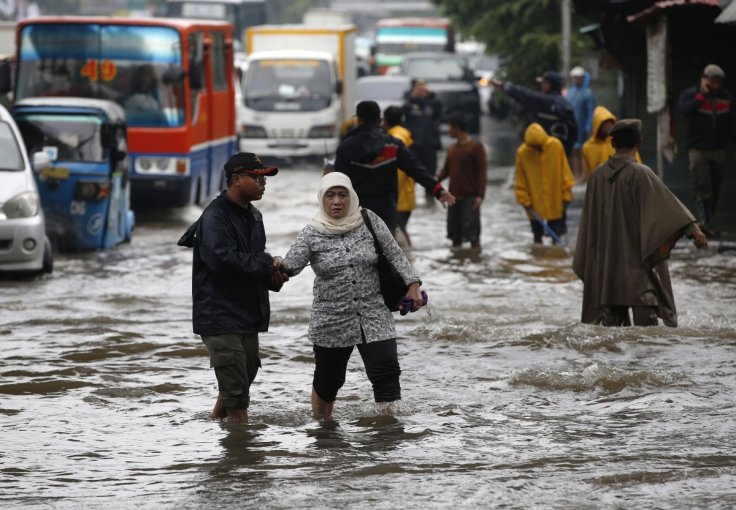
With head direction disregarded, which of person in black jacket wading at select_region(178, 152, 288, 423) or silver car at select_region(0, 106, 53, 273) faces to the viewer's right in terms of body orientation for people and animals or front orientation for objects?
the person in black jacket wading

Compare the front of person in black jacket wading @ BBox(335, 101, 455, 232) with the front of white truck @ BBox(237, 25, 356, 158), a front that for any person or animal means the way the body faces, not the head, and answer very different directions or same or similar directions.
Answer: very different directions

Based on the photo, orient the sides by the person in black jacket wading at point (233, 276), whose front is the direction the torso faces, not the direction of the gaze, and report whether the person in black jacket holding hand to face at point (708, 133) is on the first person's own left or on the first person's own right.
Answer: on the first person's own left

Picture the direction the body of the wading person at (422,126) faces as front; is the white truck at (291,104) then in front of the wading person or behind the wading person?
behind

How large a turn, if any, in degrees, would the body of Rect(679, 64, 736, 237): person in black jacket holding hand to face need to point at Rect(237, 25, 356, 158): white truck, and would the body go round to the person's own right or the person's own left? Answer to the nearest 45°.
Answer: approximately 135° to the person's own right

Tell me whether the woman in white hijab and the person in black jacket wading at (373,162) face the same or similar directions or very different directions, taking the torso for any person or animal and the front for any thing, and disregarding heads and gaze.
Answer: very different directions

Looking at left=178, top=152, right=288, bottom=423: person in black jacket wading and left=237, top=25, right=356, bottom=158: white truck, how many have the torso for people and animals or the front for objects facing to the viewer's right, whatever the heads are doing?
1

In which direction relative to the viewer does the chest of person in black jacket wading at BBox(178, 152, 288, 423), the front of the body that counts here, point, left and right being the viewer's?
facing to the right of the viewer

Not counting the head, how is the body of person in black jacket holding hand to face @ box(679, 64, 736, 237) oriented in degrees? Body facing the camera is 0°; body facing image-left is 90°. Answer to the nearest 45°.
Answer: approximately 0°

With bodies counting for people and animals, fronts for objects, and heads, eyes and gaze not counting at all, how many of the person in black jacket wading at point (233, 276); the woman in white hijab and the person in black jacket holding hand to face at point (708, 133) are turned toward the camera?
2

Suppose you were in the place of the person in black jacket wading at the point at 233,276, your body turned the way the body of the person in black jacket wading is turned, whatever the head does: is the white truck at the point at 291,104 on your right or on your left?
on your left
